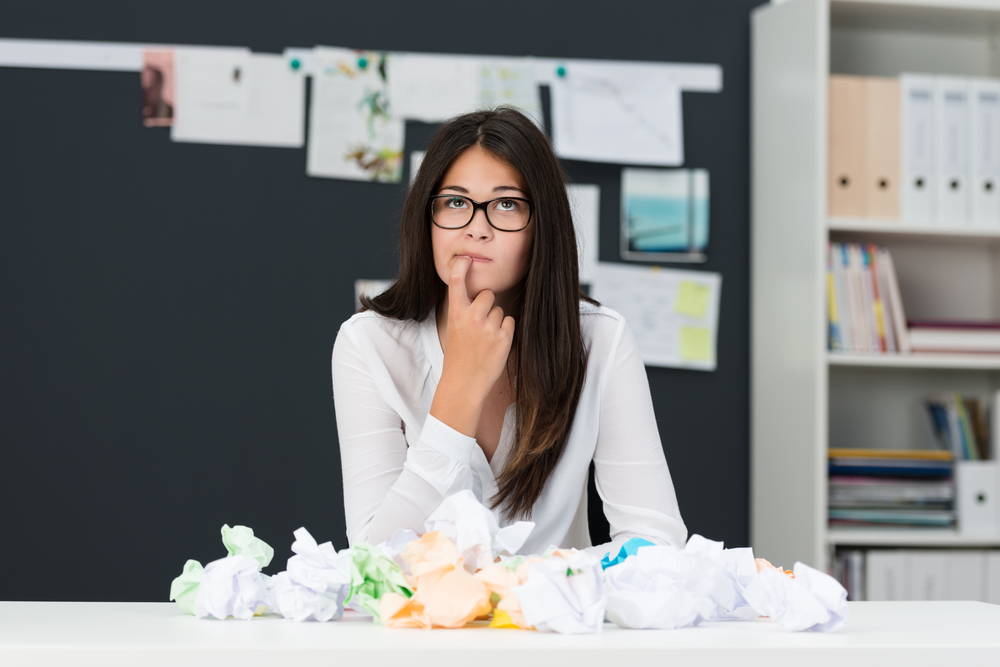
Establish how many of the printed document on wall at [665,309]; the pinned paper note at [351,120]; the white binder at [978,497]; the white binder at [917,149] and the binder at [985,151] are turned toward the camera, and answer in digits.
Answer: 5

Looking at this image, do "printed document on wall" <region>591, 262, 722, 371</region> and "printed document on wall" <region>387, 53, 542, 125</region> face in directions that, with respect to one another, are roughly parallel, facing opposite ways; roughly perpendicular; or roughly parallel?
roughly parallel

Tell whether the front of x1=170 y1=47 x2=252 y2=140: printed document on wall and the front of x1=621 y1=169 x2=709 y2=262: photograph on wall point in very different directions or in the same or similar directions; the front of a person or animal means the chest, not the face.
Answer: same or similar directions

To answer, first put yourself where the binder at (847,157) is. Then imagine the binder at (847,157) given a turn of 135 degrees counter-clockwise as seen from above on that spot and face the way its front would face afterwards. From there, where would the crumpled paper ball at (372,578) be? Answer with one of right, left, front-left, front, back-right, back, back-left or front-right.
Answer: back-right

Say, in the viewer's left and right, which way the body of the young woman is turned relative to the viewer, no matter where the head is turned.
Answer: facing the viewer

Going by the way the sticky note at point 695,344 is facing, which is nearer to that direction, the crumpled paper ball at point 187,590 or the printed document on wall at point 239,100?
the crumpled paper ball

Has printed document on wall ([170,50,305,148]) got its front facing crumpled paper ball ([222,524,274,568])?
yes

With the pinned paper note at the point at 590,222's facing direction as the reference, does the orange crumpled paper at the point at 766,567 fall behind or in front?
in front

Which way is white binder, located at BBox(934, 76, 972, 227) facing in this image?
toward the camera

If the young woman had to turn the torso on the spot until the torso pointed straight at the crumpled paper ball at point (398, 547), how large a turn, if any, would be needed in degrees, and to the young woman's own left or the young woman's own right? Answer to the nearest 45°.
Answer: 0° — they already face it

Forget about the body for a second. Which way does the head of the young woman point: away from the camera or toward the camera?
toward the camera

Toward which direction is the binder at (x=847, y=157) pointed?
toward the camera

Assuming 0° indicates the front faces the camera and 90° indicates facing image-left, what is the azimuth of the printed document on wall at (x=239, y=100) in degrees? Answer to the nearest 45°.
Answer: approximately 0°

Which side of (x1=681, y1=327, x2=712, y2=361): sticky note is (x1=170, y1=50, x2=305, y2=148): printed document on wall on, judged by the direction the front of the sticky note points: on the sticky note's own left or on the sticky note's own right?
on the sticky note's own right

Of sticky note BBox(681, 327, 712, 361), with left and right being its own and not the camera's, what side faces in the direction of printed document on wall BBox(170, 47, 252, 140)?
right

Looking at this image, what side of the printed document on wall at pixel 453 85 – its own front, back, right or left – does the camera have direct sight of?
front

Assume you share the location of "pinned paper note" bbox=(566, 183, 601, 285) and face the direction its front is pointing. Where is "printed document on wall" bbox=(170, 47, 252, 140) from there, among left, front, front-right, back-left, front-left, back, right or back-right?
right

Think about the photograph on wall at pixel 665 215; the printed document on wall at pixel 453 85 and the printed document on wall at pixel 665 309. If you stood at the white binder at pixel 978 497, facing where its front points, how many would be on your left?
0
